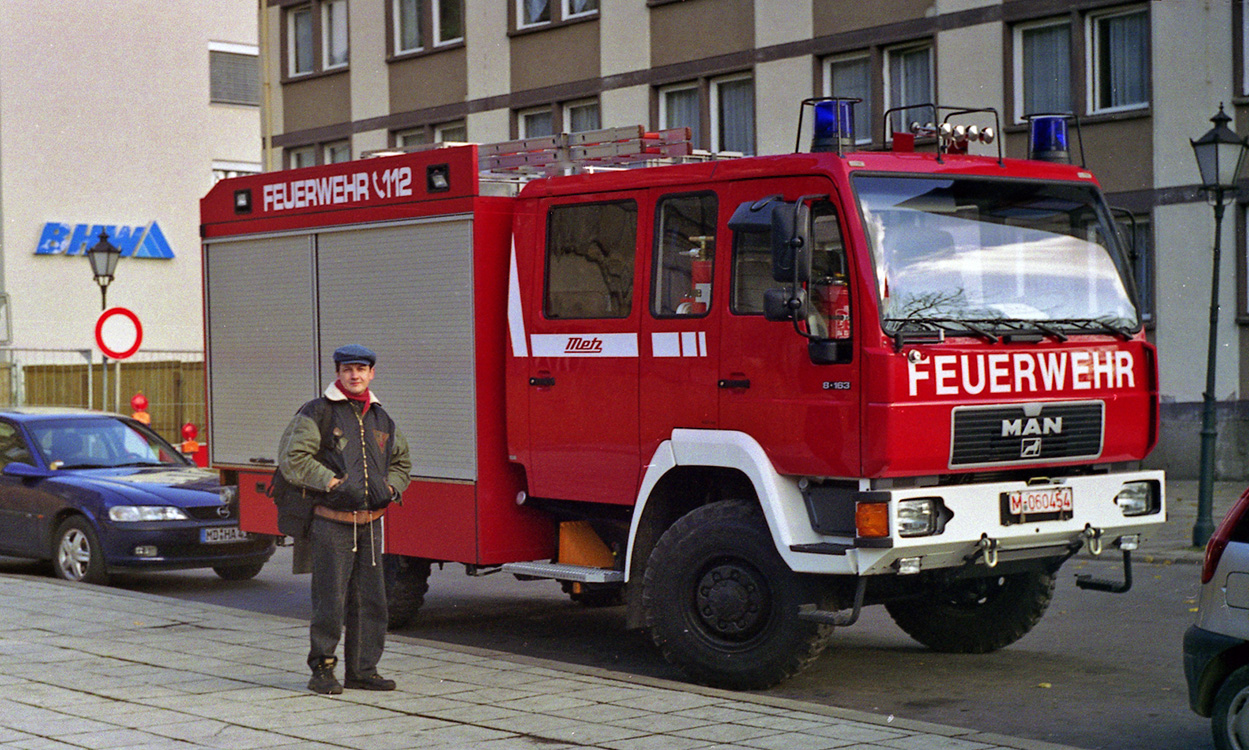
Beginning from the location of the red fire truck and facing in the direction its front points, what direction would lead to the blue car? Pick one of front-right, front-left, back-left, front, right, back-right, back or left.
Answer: back

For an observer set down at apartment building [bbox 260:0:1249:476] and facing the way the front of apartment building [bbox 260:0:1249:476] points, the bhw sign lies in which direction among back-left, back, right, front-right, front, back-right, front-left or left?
right

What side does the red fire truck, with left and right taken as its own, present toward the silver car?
front

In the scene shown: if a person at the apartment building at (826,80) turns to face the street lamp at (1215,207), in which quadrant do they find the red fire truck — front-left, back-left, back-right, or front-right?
front-right

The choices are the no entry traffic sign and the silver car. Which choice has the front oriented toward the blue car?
the no entry traffic sign

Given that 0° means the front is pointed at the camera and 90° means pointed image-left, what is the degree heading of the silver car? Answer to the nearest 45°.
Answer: approximately 270°

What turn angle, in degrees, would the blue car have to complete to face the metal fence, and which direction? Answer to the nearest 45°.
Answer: approximately 135° to its left

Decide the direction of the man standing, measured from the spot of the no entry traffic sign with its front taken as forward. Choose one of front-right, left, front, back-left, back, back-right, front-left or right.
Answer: front

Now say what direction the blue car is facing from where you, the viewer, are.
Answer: facing the viewer and to the right of the viewer

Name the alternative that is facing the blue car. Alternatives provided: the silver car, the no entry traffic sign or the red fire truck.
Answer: the no entry traffic sign

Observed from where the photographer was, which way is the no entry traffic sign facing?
facing the viewer

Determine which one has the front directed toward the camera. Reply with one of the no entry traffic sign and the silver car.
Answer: the no entry traffic sign

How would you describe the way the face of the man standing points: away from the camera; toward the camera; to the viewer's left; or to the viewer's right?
toward the camera

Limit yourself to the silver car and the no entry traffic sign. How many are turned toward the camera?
1

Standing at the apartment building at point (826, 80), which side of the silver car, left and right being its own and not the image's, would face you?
left

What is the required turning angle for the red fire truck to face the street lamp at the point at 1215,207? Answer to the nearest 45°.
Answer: approximately 90° to its left
